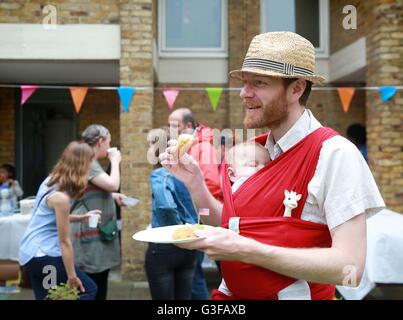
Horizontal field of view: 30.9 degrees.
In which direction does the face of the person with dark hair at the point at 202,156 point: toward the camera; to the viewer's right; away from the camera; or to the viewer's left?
to the viewer's left

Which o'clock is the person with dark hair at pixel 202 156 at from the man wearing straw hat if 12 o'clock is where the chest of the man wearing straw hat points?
The person with dark hair is roughly at 4 o'clock from the man wearing straw hat.

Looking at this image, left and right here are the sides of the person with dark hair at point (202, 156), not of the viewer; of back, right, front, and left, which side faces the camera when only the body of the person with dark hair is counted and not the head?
left

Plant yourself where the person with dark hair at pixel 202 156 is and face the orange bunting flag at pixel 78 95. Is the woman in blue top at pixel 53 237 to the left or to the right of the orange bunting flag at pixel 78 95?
left

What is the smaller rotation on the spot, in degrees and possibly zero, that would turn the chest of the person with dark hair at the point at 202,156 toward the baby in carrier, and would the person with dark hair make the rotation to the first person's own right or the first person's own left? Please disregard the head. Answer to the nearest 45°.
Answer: approximately 90° to the first person's own left

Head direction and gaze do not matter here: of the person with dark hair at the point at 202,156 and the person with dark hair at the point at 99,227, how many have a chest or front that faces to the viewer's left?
1

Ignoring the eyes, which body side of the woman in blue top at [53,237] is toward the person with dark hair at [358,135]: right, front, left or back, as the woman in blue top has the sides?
front

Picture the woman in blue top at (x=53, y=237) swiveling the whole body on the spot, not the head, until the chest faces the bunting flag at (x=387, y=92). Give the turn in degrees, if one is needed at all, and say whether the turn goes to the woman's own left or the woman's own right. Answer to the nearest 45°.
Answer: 0° — they already face it

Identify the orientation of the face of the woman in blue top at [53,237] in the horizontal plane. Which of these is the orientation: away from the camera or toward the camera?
away from the camera

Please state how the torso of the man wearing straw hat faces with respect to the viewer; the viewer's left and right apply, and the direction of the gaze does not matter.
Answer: facing the viewer and to the left of the viewer

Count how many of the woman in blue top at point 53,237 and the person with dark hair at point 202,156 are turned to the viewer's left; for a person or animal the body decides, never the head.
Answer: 1

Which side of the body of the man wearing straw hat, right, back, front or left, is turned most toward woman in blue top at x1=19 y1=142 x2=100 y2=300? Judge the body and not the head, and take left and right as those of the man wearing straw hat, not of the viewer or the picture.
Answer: right
